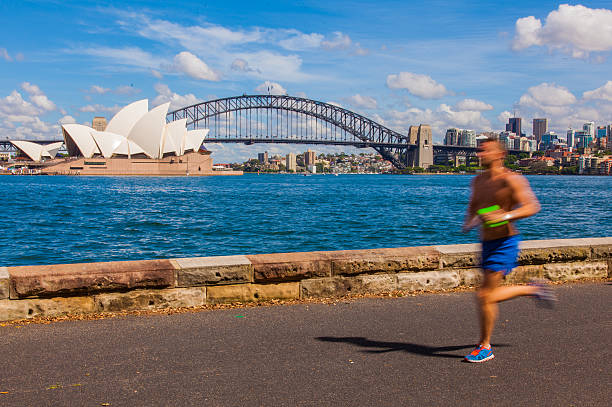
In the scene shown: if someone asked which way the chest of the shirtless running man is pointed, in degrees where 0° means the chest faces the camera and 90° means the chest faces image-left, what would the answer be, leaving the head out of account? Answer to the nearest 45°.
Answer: approximately 45°
